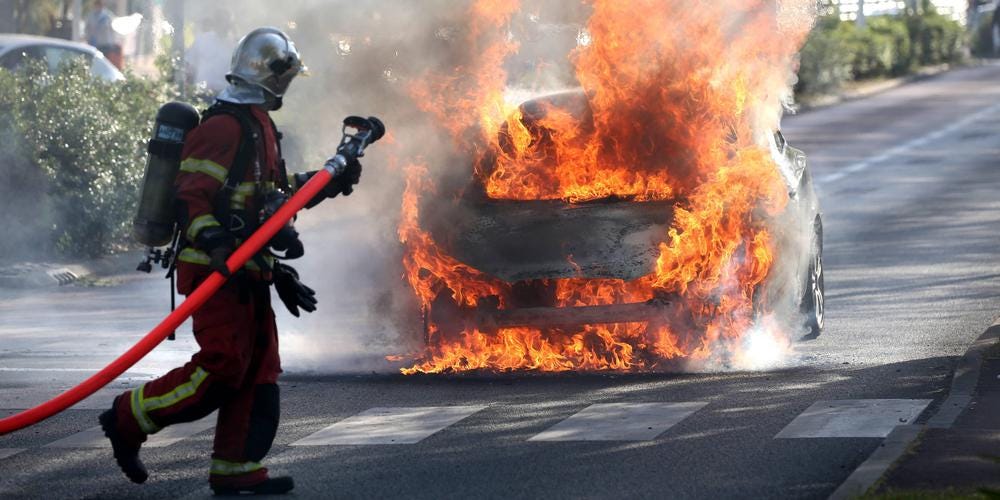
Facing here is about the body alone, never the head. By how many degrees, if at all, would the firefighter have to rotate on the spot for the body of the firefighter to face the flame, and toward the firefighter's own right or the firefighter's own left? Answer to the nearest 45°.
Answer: approximately 45° to the firefighter's own left

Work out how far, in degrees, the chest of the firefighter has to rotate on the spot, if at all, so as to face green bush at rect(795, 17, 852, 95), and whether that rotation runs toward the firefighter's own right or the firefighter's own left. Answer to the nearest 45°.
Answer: approximately 45° to the firefighter's own left

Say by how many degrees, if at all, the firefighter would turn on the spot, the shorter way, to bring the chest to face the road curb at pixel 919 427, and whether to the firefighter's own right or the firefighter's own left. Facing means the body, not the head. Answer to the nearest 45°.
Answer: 0° — they already face it

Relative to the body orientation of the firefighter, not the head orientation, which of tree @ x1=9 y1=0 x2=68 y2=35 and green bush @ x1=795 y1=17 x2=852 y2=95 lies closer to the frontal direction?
the green bush

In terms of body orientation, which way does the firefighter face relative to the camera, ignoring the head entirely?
to the viewer's right

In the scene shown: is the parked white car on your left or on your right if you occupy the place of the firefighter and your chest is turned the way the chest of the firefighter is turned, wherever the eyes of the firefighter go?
on your left

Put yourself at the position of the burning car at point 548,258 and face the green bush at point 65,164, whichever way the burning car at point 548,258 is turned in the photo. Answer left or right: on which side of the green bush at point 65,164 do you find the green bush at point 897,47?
right

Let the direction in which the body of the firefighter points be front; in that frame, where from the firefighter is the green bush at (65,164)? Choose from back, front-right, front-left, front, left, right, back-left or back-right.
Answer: left

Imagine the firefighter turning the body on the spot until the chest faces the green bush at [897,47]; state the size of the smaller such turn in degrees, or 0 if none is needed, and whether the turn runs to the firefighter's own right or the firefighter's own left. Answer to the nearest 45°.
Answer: approximately 45° to the firefighter's own left

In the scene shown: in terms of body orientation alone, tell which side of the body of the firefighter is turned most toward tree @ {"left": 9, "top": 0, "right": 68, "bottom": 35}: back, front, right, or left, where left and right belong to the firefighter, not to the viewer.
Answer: left
